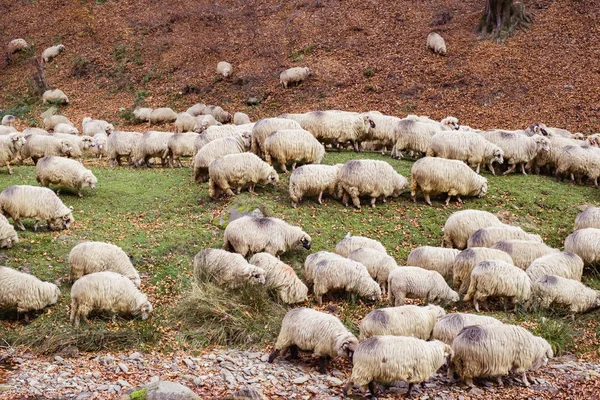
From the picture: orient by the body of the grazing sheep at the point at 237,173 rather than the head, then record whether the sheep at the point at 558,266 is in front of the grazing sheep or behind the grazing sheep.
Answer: in front

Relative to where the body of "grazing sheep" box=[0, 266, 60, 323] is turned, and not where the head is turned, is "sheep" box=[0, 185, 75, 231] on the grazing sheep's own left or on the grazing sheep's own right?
on the grazing sheep's own left

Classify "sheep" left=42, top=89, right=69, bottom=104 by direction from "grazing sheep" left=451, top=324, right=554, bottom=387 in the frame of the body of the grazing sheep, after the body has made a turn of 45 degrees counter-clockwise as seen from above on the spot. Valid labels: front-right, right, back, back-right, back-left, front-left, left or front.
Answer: left

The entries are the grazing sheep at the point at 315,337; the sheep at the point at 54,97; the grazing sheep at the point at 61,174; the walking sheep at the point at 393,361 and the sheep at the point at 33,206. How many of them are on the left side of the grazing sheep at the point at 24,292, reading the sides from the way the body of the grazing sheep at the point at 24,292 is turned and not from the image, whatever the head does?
3

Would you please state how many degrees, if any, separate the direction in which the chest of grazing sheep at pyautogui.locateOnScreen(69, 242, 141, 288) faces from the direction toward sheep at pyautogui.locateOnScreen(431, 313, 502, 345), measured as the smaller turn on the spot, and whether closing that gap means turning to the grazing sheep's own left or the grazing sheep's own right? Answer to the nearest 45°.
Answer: approximately 45° to the grazing sheep's own right

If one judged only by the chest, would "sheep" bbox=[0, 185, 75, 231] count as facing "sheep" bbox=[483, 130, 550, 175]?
yes

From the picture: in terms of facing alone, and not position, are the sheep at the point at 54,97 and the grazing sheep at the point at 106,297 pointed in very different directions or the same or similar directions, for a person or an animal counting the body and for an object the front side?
same or similar directions

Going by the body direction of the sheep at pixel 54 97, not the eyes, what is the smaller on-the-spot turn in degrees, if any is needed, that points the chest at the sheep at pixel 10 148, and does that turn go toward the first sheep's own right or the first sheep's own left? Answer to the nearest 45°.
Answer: approximately 90° to the first sheep's own right

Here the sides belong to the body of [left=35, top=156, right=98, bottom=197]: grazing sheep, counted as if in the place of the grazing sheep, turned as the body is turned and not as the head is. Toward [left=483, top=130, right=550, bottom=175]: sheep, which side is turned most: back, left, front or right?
front

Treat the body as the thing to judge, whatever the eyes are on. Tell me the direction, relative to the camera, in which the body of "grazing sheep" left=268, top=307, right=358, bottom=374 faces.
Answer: to the viewer's right

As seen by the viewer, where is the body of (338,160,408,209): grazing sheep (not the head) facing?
to the viewer's right

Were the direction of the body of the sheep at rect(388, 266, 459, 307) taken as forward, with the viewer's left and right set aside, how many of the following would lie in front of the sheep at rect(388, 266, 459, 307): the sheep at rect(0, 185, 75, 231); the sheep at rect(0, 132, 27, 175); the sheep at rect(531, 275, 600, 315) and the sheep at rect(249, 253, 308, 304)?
1

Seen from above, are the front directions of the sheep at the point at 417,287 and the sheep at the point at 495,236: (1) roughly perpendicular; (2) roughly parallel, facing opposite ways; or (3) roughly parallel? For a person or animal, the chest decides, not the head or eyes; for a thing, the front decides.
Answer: roughly parallel

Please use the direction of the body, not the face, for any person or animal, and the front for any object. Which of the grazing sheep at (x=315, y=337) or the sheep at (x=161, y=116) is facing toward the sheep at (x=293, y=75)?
the sheep at (x=161, y=116)
